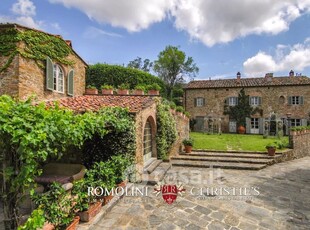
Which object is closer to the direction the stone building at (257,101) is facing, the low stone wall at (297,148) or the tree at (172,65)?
the low stone wall

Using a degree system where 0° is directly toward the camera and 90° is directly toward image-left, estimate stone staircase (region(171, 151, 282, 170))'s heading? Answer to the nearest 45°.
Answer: approximately 0°

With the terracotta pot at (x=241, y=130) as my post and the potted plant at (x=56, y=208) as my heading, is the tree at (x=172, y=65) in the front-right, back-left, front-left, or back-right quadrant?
back-right

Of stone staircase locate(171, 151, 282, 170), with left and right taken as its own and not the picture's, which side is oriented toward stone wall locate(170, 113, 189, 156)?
right

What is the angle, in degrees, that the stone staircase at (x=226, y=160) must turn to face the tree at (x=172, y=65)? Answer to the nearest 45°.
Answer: approximately 180°

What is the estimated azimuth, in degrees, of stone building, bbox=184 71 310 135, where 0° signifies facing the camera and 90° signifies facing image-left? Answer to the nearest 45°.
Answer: approximately 0°

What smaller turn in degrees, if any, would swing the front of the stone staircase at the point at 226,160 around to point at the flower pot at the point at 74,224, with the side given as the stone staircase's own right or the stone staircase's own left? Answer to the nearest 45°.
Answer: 0° — it already faces it

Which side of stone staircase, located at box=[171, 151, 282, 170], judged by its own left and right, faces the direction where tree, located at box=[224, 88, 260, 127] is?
back
